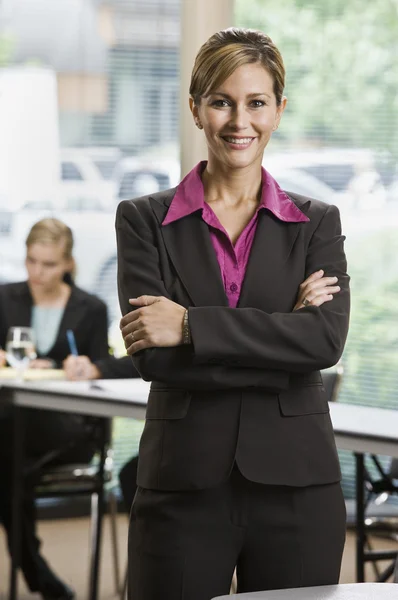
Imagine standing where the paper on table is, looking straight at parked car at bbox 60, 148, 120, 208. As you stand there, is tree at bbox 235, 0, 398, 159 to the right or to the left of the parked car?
right

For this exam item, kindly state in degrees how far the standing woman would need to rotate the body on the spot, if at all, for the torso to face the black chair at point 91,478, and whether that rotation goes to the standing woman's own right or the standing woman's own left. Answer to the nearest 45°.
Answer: approximately 180°

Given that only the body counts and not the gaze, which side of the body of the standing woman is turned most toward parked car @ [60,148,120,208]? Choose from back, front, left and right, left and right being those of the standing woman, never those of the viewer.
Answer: back

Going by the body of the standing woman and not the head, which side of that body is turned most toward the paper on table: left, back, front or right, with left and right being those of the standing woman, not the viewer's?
back

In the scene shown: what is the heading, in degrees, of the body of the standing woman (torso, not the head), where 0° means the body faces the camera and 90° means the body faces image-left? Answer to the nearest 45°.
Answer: approximately 0°

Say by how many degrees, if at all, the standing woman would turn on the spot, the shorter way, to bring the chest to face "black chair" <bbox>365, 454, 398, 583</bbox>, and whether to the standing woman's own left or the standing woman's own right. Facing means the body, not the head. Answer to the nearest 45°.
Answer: approximately 180°

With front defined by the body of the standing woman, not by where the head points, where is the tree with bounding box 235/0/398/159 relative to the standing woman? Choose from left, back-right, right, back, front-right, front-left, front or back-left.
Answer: back

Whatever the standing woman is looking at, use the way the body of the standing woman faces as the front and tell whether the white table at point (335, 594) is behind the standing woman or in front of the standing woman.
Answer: in front

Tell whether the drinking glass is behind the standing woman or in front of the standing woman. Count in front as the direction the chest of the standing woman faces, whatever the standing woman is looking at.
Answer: behind

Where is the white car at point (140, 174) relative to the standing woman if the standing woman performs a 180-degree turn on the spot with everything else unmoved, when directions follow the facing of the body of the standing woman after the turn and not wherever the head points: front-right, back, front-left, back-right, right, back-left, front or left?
front
